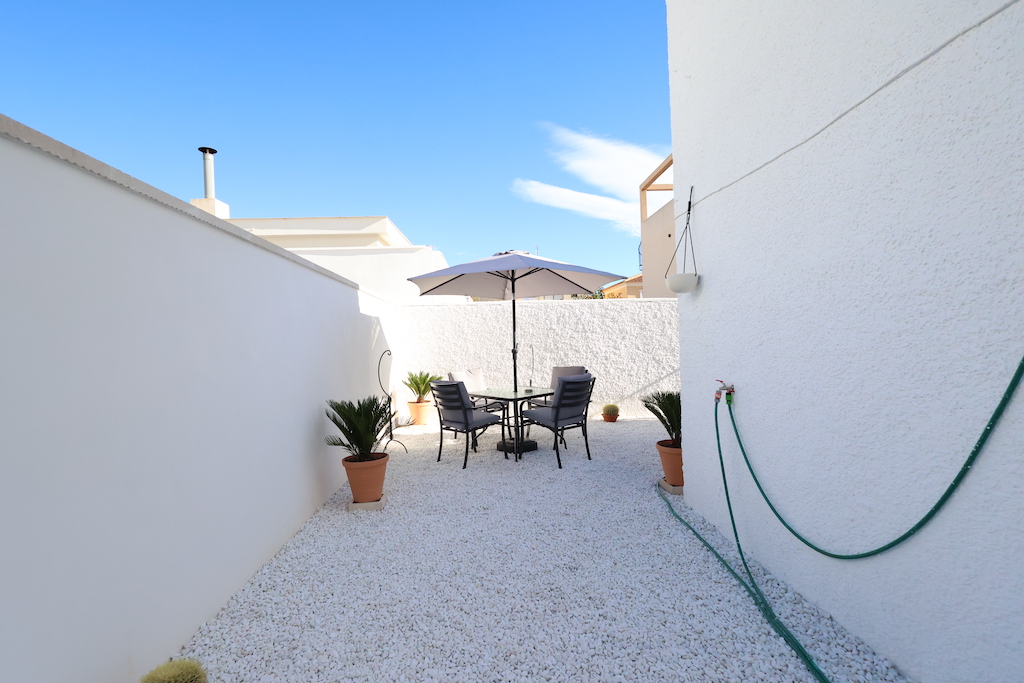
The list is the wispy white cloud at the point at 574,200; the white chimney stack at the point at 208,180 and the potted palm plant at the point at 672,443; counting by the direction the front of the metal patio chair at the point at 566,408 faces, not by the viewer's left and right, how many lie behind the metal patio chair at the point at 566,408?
1

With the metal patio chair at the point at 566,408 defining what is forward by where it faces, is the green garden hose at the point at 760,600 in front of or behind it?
behind

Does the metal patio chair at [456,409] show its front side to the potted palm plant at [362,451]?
no

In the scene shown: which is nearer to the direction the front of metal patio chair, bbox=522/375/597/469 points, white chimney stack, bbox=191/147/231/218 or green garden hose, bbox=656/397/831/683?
the white chimney stack

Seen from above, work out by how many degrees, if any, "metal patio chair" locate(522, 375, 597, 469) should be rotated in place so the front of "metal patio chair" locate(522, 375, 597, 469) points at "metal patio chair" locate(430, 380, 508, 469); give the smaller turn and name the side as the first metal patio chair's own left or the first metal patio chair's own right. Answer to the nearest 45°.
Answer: approximately 45° to the first metal patio chair's own left

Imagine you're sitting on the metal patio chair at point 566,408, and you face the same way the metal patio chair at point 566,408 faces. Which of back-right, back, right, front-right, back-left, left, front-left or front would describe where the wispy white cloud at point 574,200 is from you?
front-right

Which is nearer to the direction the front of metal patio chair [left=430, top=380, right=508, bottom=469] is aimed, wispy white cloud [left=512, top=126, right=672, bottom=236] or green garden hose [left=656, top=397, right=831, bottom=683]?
the wispy white cloud

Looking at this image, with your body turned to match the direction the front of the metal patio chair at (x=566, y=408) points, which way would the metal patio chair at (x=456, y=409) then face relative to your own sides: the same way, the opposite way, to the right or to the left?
to the right

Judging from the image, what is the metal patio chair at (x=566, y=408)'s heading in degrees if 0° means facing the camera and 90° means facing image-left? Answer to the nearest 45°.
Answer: approximately 135°

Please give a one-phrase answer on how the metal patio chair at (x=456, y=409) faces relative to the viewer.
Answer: facing away from the viewer and to the right of the viewer

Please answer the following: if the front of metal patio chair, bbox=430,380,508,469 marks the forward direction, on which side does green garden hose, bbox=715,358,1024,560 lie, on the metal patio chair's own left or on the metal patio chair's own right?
on the metal patio chair's own right

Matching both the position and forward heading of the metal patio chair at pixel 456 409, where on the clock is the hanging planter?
The hanging planter is roughly at 3 o'clock from the metal patio chair.

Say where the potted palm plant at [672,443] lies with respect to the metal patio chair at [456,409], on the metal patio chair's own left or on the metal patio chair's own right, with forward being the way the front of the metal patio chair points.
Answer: on the metal patio chair's own right

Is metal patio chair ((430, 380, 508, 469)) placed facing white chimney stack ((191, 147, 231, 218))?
no

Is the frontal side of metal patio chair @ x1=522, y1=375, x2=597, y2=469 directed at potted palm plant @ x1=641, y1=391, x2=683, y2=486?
no

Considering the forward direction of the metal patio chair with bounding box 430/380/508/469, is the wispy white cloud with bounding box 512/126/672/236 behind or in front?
in front

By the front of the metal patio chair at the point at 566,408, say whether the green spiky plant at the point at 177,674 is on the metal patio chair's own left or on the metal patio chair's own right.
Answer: on the metal patio chair's own left
